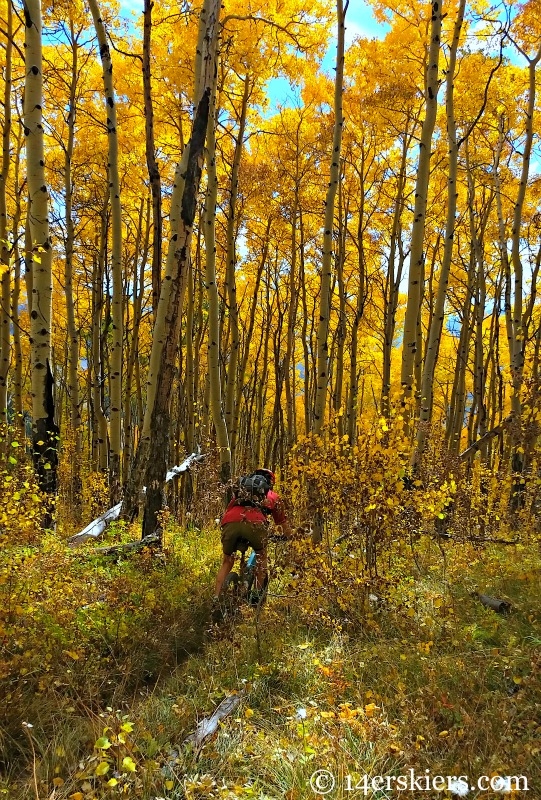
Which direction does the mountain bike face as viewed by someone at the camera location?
facing away from the viewer and to the right of the viewer

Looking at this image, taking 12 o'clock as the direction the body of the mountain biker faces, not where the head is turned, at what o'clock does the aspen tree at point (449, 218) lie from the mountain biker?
The aspen tree is roughly at 12 o'clock from the mountain biker.

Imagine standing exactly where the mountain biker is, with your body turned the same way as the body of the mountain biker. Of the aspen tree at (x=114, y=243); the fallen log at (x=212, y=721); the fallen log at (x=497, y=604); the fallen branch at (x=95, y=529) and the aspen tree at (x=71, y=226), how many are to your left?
3

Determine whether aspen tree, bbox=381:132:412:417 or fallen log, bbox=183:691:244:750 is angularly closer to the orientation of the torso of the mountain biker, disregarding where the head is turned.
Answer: the aspen tree

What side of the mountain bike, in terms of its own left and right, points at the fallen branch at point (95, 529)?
left

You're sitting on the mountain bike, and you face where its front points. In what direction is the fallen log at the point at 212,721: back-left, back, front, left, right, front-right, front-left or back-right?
back-right

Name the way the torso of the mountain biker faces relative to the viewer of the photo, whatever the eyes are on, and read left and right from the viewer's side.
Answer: facing away from the viewer and to the right of the viewer

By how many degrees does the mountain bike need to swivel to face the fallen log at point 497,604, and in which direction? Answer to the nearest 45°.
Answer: approximately 45° to its right

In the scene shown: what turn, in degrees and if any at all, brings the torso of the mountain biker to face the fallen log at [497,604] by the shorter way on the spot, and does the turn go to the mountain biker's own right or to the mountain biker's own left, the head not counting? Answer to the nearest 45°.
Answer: approximately 45° to the mountain biker's own right
